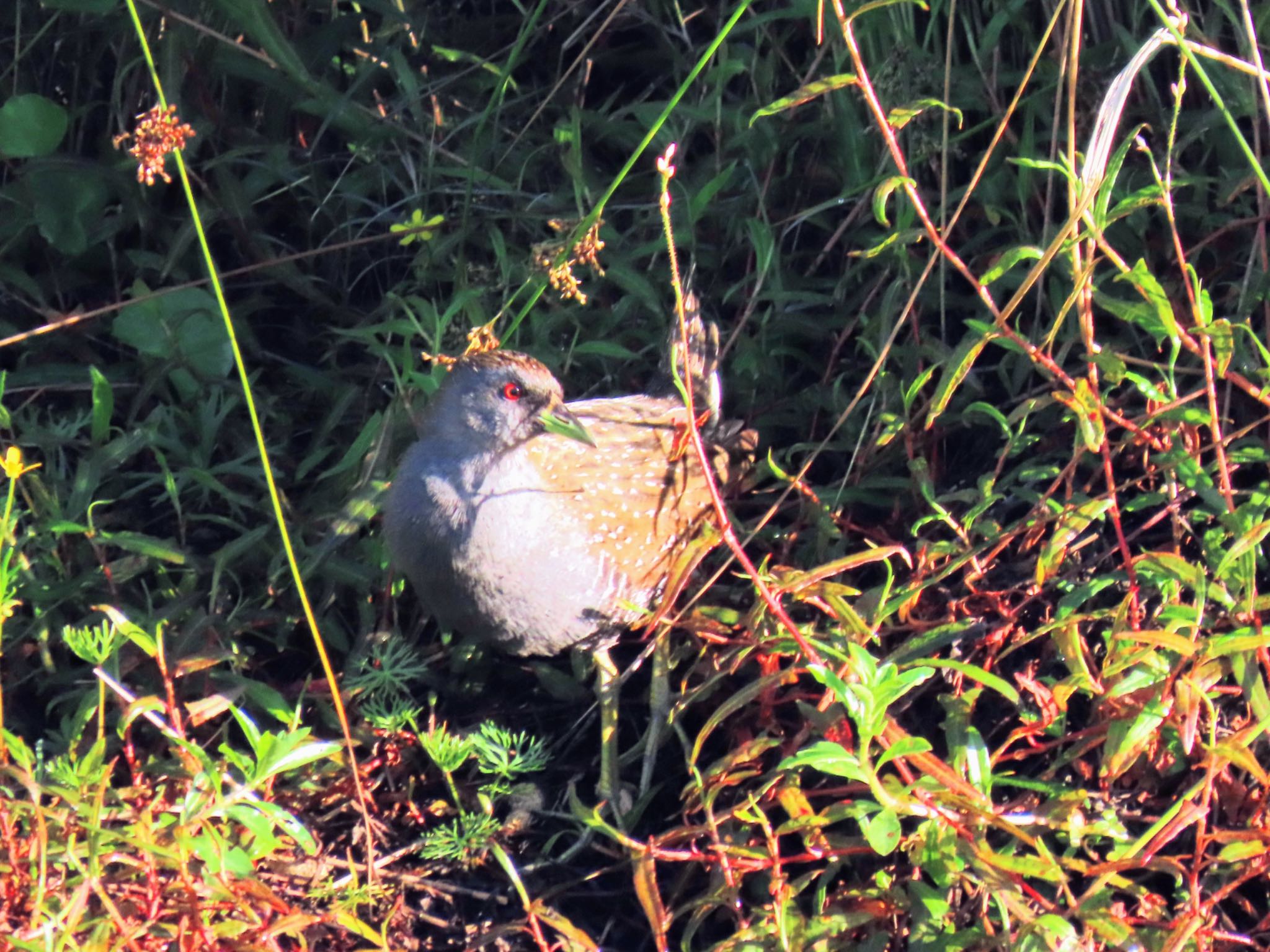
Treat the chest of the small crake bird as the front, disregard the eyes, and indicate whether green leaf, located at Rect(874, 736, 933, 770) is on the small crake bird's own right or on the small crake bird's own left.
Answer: on the small crake bird's own left

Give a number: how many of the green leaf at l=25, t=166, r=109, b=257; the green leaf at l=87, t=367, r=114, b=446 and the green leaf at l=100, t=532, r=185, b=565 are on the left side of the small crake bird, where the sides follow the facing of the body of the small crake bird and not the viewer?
0

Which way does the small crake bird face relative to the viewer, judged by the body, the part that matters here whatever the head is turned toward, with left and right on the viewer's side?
facing the viewer and to the left of the viewer

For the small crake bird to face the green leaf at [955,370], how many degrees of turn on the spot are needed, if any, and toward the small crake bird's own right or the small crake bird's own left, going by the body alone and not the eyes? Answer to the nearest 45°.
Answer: approximately 90° to the small crake bird's own left

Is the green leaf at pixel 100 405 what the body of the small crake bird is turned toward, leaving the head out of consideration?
no

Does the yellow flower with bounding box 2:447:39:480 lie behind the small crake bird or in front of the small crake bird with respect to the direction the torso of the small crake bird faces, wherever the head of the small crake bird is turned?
in front

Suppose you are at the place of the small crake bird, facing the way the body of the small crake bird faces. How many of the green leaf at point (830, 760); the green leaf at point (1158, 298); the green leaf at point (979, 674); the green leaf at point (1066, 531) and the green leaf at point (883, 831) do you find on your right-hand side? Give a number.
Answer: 0

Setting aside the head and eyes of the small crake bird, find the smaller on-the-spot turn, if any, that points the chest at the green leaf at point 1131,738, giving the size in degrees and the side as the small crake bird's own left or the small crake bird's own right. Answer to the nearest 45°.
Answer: approximately 90° to the small crake bird's own left

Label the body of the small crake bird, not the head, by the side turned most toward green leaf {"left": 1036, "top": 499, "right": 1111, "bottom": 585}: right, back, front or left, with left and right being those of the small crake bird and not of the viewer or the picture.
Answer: back

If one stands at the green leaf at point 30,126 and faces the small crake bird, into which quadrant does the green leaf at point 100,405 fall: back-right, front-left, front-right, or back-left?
front-right

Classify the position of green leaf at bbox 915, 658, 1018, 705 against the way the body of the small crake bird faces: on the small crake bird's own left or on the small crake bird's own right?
on the small crake bird's own left

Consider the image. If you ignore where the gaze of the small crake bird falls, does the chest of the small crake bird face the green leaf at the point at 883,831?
no
